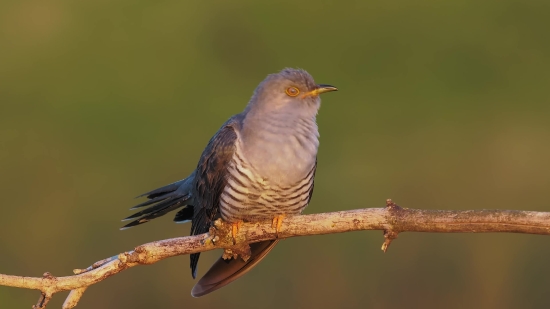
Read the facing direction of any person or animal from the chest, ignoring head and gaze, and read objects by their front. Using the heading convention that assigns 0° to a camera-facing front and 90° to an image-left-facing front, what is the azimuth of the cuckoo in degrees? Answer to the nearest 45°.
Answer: approximately 315°
